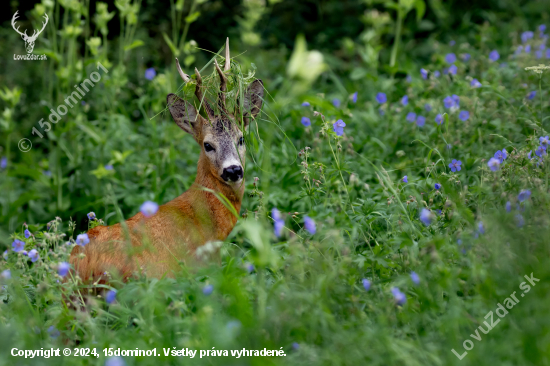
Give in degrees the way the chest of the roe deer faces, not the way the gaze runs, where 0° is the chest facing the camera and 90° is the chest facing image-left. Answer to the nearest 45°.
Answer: approximately 270°

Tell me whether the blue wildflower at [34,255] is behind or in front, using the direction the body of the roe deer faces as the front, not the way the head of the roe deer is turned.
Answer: behind

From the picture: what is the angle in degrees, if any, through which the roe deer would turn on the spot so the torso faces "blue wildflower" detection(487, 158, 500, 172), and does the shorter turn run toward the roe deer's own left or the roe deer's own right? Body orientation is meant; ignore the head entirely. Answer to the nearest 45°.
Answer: approximately 45° to the roe deer's own right

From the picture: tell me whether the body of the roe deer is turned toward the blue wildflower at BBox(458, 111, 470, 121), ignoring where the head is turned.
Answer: yes

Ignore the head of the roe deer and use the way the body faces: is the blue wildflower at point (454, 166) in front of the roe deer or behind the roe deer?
in front

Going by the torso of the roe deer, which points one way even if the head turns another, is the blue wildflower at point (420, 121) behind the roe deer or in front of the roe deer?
in front

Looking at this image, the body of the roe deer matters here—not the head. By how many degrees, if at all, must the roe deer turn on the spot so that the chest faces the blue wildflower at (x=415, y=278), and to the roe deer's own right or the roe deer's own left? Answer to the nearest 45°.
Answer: approximately 45° to the roe deer's own right

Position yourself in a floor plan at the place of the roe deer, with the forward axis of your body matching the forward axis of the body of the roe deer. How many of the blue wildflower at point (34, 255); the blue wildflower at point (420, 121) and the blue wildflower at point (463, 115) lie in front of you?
2
